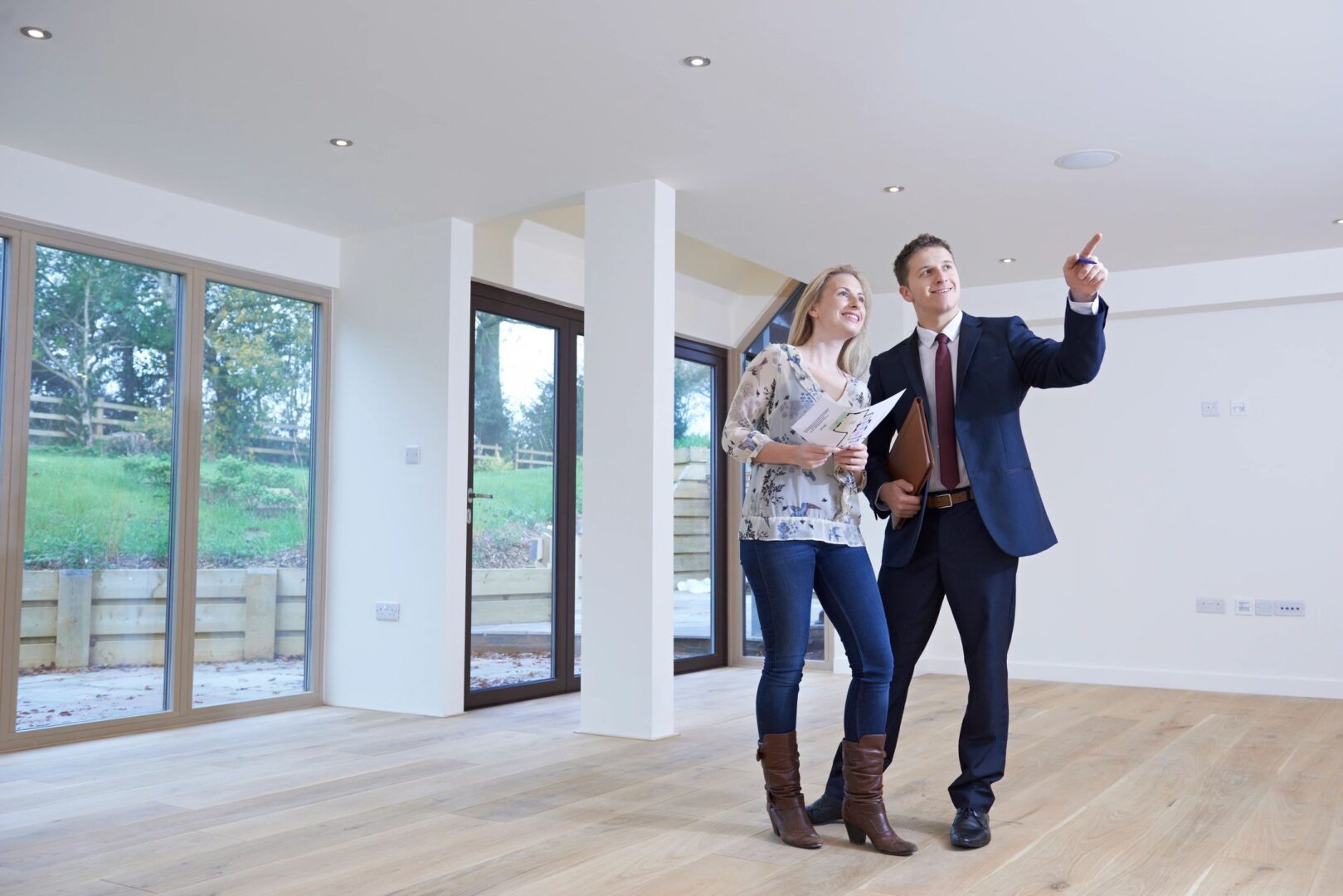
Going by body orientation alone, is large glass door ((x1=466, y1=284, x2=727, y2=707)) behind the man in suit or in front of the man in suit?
behind

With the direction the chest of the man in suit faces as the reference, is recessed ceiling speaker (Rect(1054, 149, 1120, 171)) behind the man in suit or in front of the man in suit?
behind

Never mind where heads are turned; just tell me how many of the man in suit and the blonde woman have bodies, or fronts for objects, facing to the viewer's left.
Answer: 0

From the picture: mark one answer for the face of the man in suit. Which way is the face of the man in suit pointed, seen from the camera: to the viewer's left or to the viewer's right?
to the viewer's right

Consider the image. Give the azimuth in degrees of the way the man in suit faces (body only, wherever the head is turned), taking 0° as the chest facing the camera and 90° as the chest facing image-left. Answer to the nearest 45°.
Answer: approximately 0°

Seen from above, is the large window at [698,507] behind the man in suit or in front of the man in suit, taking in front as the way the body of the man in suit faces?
behind

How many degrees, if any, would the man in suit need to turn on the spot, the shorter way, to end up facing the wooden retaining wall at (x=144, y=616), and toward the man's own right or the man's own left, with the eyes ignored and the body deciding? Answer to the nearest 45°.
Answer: approximately 90° to the man's own right

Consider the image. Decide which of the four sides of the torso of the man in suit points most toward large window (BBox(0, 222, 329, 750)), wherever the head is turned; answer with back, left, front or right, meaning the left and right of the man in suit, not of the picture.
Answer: right
